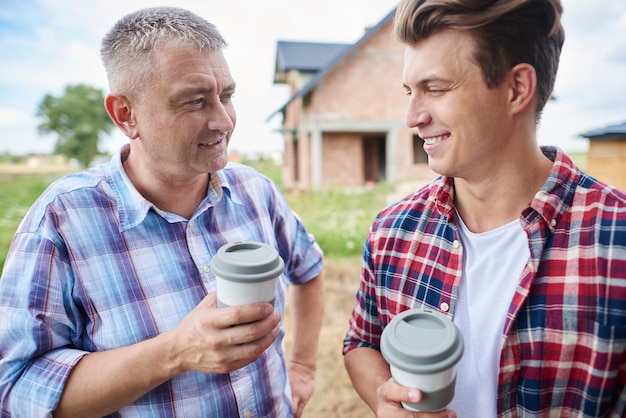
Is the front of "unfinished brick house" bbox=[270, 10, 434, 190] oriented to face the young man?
yes

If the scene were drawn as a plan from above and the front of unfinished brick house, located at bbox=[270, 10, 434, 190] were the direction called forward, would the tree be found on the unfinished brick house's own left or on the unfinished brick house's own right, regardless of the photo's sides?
on the unfinished brick house's own right

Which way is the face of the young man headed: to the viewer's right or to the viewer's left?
to the viewer's left

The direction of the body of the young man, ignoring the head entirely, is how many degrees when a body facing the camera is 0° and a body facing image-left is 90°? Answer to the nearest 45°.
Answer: approximately 45°

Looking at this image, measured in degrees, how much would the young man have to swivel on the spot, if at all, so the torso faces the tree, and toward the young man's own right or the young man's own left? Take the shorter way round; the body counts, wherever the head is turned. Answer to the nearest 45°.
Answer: approximately 90° to the young man's own right

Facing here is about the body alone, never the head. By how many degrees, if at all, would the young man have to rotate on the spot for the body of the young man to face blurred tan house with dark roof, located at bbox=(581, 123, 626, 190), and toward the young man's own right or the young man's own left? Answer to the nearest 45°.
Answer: approximately 135° to the young man's own right

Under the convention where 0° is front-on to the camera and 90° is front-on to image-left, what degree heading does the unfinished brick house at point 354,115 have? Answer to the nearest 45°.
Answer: approximately 0°

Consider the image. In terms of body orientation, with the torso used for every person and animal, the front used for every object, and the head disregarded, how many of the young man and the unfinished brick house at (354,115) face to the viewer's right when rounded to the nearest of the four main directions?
0
